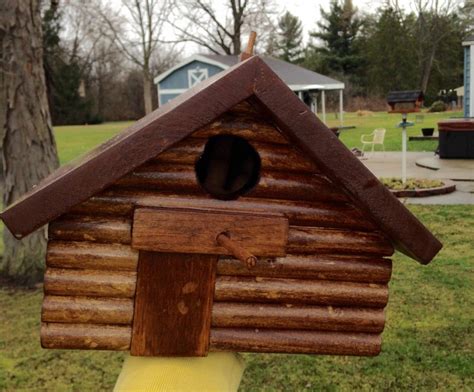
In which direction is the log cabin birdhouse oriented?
toward the camera

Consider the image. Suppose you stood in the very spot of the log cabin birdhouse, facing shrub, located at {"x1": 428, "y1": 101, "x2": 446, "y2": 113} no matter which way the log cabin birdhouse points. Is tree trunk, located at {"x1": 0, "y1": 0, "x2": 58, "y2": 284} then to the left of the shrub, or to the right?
left

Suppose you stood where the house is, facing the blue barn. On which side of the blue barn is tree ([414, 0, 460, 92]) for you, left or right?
right

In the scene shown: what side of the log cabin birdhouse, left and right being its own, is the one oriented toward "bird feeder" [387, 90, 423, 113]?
back

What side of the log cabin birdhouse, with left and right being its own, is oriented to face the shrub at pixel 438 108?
back

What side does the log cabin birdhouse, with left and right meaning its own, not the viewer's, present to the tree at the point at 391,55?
back

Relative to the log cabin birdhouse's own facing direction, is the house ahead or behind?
behind

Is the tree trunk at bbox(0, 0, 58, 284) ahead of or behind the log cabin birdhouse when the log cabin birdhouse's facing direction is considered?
behind

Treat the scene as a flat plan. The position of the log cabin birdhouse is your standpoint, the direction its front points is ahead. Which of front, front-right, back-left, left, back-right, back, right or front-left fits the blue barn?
back

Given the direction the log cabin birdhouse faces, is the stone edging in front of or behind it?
behind
